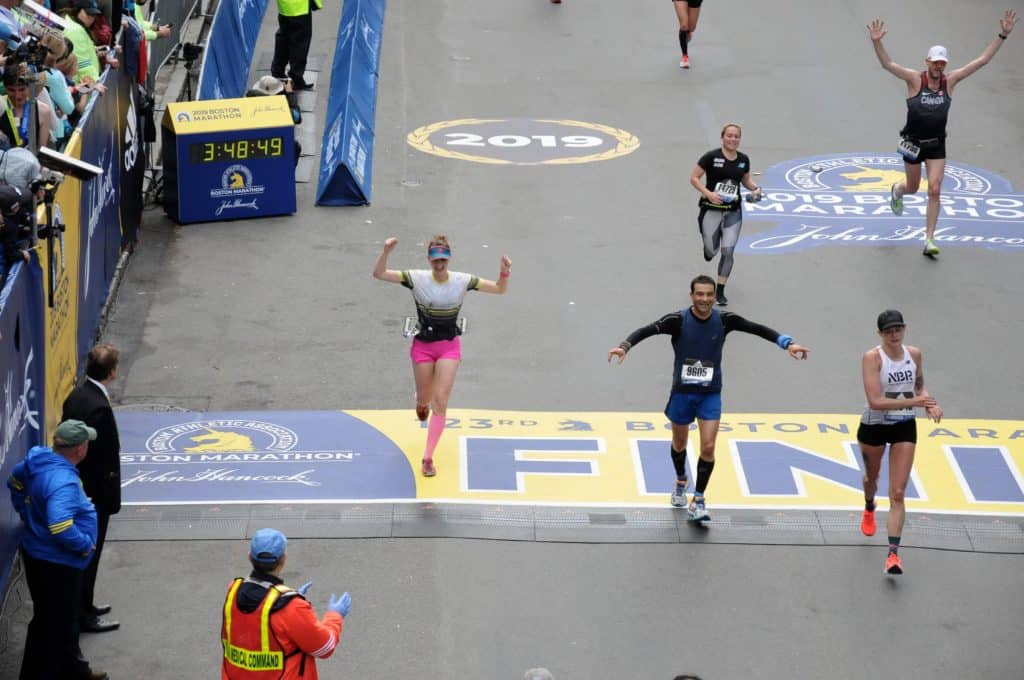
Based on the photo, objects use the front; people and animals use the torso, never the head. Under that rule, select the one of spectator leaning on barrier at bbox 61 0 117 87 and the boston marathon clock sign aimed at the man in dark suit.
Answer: the boston marathon clock sign

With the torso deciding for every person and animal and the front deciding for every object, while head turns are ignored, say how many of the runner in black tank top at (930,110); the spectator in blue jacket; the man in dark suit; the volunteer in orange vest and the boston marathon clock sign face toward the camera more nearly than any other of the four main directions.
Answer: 2

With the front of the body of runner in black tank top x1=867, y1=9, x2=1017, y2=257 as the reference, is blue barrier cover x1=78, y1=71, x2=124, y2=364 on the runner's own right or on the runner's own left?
on the runner's own right

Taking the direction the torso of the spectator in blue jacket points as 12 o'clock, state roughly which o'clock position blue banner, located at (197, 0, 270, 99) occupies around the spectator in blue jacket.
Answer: The blue banner is roughly at 11 o'clock from the spectator in blue jacket.

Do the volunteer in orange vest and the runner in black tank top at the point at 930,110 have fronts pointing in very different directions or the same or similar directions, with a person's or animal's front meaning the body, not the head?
very different directions

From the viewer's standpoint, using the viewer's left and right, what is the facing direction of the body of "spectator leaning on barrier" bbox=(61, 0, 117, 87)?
facing to the right of the viewer

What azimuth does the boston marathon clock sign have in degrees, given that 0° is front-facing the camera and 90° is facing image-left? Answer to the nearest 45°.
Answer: approximately 0°

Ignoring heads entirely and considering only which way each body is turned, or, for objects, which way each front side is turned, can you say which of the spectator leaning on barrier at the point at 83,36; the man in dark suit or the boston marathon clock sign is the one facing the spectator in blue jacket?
the boston marathon clock sign

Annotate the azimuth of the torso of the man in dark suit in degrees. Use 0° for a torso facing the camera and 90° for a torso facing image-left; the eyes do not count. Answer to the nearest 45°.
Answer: approximately 270°

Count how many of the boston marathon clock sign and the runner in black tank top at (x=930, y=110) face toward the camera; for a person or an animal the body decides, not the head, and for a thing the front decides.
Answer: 2
